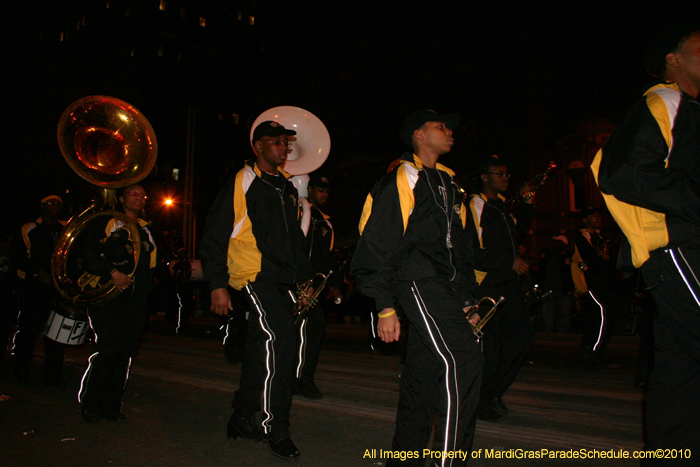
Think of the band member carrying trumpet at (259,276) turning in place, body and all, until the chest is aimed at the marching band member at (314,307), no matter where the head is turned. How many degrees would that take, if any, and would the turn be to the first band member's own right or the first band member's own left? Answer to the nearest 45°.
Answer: approximately 135° to the first band member's own left
